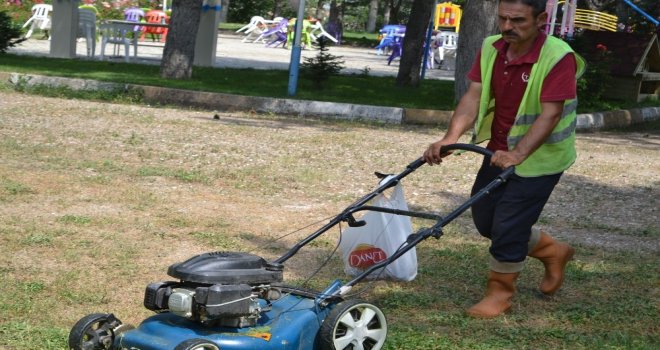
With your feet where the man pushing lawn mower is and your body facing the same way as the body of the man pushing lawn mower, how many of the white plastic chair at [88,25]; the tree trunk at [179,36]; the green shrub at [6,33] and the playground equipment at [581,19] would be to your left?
0

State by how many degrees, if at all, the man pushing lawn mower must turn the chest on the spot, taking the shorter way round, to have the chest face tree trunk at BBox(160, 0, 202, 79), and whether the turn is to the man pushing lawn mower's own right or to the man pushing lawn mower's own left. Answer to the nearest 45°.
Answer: approximately 90° to the man pushing lawn mower's own right

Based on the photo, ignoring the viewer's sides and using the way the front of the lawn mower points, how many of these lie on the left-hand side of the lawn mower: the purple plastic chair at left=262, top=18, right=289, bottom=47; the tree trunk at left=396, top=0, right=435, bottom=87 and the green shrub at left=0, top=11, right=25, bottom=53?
0

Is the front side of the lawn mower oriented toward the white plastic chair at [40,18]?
no

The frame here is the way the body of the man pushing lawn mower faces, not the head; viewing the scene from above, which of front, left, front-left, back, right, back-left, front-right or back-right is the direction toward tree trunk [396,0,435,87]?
back-right

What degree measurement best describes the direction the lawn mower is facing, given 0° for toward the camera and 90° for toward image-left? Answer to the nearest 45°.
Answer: approximately 45°

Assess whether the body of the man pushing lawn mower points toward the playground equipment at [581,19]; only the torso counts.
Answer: no

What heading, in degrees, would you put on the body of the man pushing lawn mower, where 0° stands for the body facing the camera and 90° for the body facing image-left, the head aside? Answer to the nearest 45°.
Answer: approximately 45°

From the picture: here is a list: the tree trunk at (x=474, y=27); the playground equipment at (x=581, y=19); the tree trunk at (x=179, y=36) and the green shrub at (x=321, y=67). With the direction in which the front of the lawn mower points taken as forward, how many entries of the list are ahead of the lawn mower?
0

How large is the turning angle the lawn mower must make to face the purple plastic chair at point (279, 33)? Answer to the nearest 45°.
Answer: approximately 135° to its right

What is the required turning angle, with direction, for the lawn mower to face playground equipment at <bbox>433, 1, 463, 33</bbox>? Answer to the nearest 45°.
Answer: approximately 135° to its right

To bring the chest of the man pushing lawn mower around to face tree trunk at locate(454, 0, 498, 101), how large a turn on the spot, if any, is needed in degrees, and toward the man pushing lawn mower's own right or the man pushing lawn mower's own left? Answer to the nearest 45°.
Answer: approximately 135° to the man pushing lawn mower's own right

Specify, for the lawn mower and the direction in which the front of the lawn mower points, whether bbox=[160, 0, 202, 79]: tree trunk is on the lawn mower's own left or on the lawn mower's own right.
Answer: on the lawn mower's own right
